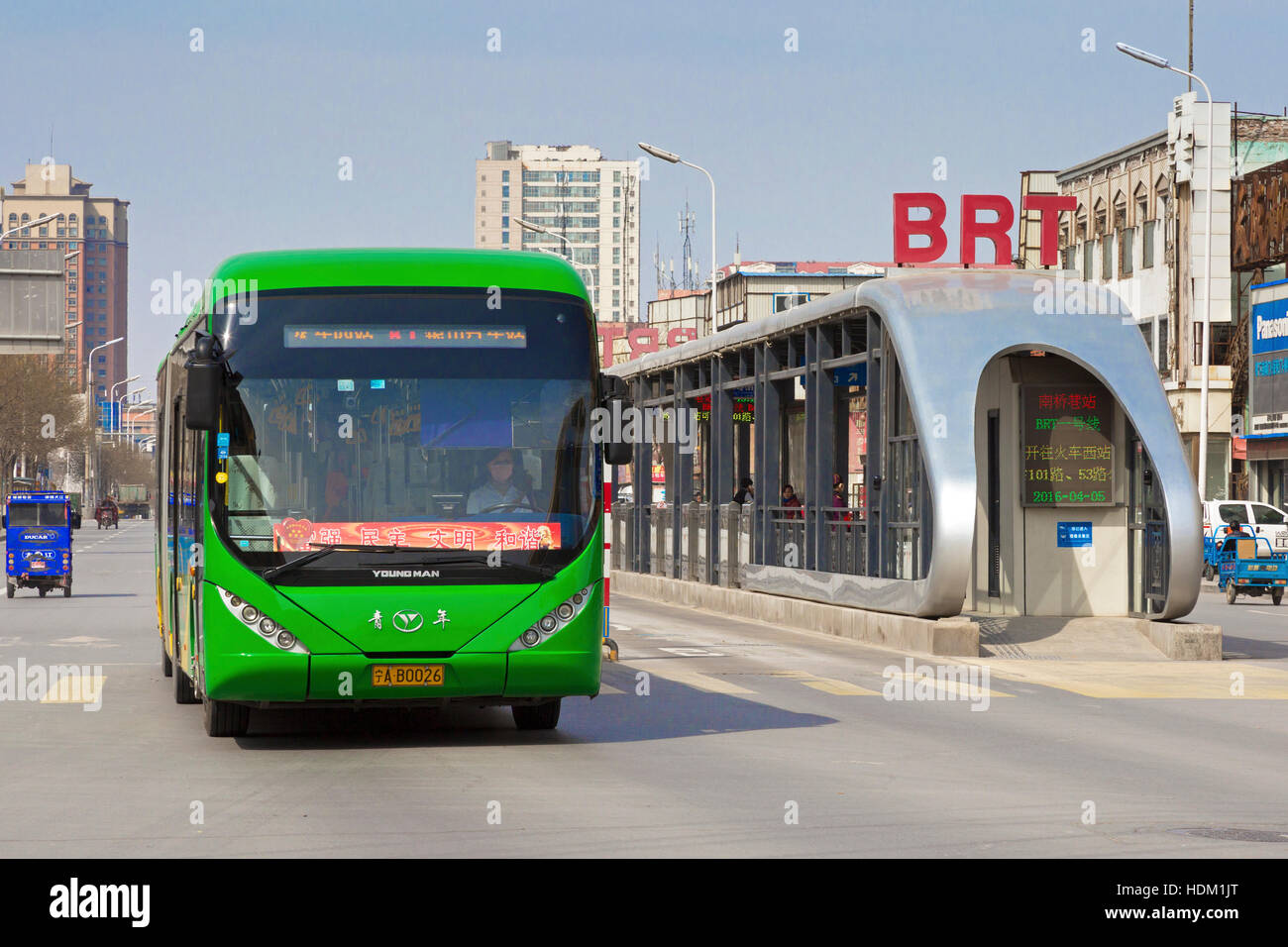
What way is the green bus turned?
toward the camera

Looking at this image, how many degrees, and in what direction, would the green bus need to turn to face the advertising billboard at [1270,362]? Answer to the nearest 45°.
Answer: approximately 135° to its left

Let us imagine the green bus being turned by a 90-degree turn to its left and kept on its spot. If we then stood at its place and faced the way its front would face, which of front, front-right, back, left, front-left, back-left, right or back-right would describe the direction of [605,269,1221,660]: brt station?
front-left

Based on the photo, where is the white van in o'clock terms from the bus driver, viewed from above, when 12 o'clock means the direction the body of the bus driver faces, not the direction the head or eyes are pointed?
The white van is roughly at 7 o'clock from the bus driver.

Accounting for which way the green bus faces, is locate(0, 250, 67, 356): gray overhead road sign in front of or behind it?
behind

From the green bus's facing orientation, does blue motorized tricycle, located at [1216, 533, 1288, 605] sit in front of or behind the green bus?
behind

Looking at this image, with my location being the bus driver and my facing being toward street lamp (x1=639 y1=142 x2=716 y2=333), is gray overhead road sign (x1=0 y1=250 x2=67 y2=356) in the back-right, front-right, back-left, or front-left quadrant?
front-left
